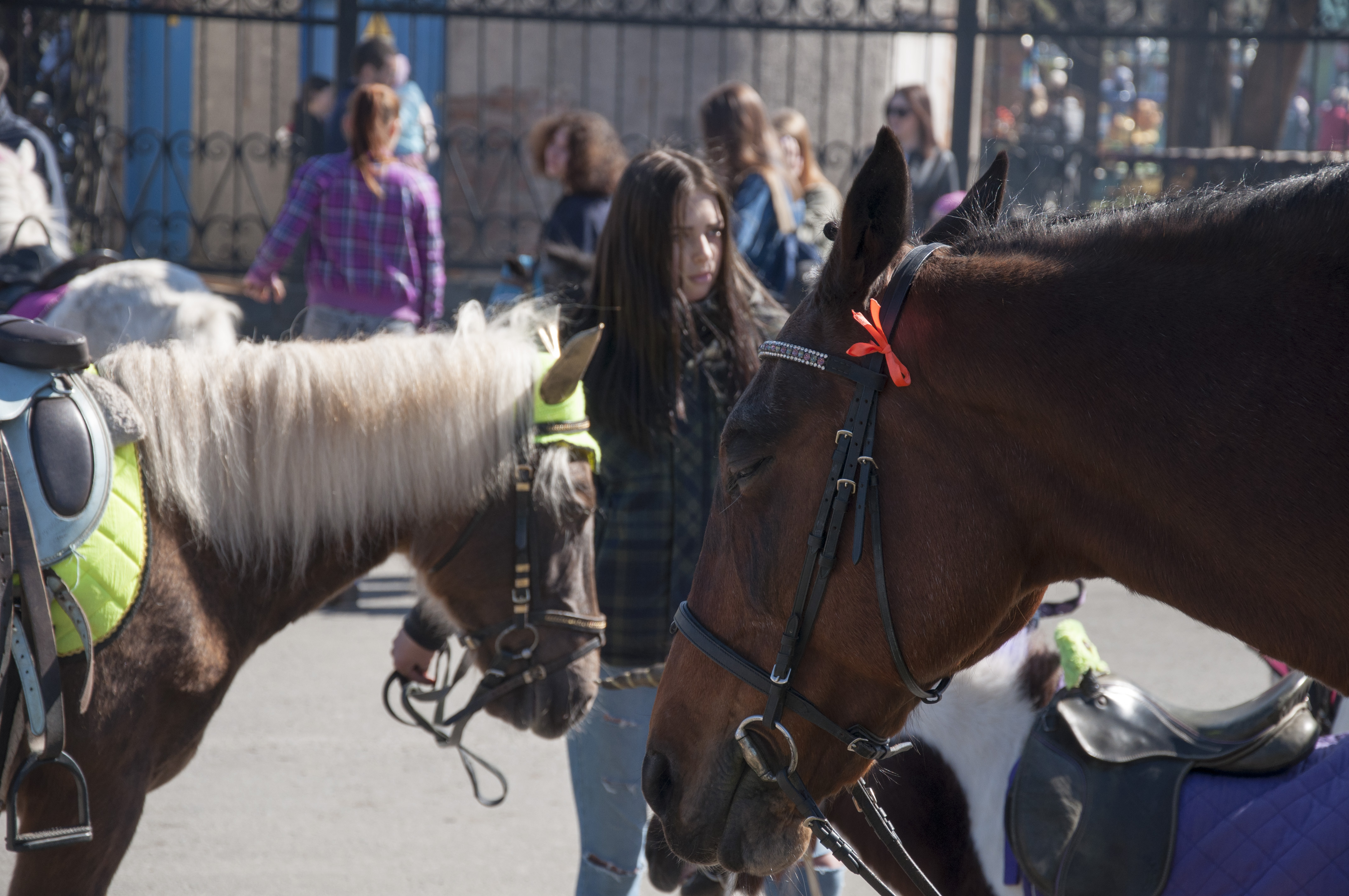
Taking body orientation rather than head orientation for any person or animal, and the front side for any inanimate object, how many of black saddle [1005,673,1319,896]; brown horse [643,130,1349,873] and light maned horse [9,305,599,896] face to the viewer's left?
2

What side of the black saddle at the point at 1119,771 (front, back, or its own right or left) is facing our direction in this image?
left

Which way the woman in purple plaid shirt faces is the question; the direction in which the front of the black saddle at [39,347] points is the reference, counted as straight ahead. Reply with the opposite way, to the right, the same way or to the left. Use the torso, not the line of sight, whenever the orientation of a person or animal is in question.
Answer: to the left

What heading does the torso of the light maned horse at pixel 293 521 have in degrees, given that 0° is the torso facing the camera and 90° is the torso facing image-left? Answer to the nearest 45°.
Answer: approximately 270°

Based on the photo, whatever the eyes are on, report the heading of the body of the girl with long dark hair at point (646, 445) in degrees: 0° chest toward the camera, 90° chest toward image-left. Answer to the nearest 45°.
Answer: approximately 315°

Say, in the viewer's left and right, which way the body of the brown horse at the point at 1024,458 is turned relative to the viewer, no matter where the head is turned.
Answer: facing to the left of the viewer

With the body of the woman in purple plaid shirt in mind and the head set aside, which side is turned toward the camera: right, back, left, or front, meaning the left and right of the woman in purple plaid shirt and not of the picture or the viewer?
back

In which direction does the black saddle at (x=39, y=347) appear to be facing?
to the viewer's right

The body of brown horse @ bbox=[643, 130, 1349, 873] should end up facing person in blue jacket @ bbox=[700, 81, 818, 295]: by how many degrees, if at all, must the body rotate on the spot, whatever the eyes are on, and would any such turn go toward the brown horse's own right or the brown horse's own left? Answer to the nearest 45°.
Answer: approximately 90° to the brown horse's own right
